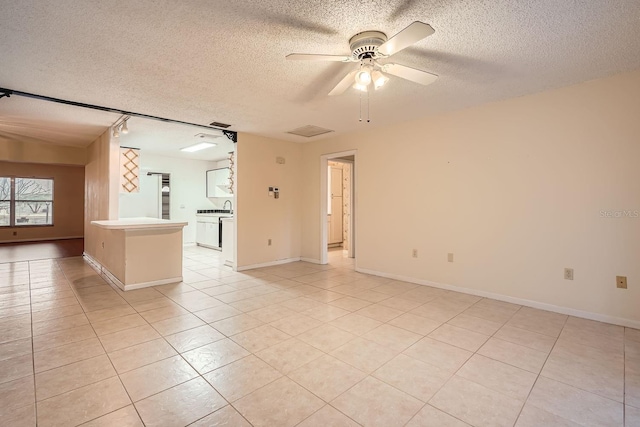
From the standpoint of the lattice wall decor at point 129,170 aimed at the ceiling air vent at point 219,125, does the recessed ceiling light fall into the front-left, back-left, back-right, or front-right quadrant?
front-left

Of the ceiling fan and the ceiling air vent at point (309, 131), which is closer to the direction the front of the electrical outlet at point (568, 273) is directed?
the ceiling fan

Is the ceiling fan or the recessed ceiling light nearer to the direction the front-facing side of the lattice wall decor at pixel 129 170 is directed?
the ceiling fan

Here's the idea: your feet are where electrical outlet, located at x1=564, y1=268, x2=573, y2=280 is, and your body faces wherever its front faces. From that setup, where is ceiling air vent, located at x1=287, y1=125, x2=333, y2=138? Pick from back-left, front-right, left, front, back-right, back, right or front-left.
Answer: right

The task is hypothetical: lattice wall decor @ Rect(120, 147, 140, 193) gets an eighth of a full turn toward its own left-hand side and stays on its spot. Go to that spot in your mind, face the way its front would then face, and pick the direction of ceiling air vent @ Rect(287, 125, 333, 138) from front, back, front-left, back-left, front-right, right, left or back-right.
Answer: front

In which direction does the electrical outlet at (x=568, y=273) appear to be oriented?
toward the camera

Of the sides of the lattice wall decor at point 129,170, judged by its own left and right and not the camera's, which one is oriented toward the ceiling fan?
front

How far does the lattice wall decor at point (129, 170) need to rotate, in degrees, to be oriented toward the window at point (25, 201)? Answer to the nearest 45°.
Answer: approximately 135° to its right

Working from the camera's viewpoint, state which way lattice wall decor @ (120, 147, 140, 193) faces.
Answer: facing the viewer

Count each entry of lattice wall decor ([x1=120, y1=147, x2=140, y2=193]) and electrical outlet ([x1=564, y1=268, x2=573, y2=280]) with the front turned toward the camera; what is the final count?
2

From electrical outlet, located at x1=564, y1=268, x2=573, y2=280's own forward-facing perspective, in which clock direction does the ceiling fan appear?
The ceiling fan is roughly at 1 o'clock from the electrical outlet.

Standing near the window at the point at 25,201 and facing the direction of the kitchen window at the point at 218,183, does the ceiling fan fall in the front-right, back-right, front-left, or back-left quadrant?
front-right
